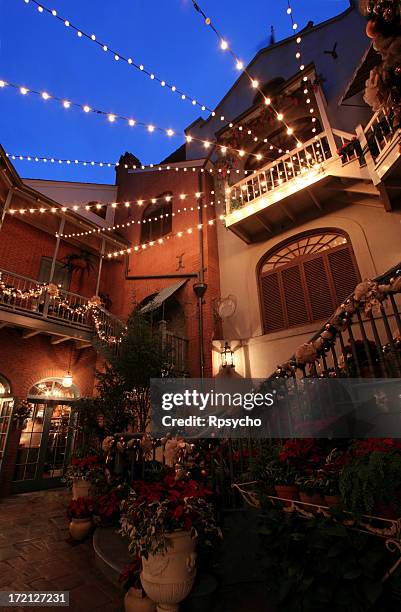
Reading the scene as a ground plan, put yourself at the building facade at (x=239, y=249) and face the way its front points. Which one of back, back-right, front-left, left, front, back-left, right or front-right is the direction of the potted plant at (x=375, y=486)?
front

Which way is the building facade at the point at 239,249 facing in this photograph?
toward the camera
